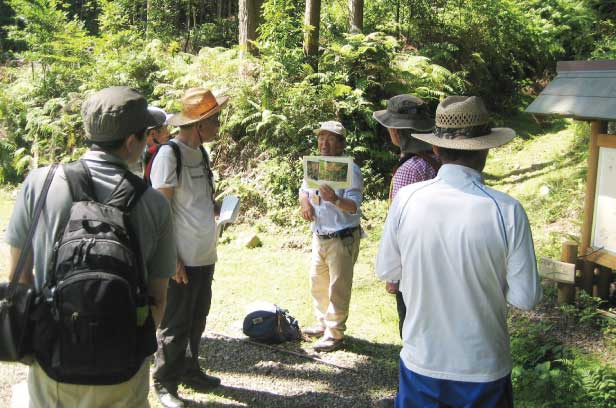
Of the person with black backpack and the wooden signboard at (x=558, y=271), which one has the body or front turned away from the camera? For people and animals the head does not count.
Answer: the person with black backpack

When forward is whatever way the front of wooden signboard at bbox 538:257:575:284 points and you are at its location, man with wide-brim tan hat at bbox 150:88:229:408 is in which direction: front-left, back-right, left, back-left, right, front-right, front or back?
front

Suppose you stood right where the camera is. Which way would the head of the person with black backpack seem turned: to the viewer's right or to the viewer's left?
to the viewer's right

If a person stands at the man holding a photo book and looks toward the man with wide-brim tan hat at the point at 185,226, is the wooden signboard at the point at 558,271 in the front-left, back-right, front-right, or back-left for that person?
back-left

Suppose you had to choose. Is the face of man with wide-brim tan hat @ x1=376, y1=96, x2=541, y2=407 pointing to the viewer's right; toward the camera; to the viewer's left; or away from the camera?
away from the camera

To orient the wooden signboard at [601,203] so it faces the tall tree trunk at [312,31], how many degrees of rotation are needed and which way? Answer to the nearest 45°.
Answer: approximately 90° to its right

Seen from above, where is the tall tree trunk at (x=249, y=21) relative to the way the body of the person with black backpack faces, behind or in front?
in front

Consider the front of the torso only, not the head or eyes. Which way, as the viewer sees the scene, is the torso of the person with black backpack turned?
away from the camera

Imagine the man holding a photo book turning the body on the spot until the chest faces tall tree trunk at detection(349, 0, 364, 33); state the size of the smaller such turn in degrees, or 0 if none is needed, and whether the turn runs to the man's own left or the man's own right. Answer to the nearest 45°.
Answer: approximately 135° to the man's own right

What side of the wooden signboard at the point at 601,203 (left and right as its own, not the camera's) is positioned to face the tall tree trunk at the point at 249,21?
right

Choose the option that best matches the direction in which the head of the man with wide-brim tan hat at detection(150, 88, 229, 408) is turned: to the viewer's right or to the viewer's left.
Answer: to the viewer's right

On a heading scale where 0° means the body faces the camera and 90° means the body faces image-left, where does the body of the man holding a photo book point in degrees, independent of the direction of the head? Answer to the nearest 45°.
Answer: approximately 45°

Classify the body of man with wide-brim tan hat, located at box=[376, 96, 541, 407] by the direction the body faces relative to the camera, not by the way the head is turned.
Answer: away from the camera

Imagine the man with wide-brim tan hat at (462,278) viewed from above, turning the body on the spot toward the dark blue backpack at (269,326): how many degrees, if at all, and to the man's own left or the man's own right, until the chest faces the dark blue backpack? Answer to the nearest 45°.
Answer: approximately 45° to the man's own left

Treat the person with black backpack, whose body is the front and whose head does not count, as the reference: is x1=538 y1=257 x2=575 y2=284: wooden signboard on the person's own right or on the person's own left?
on the person's own right
